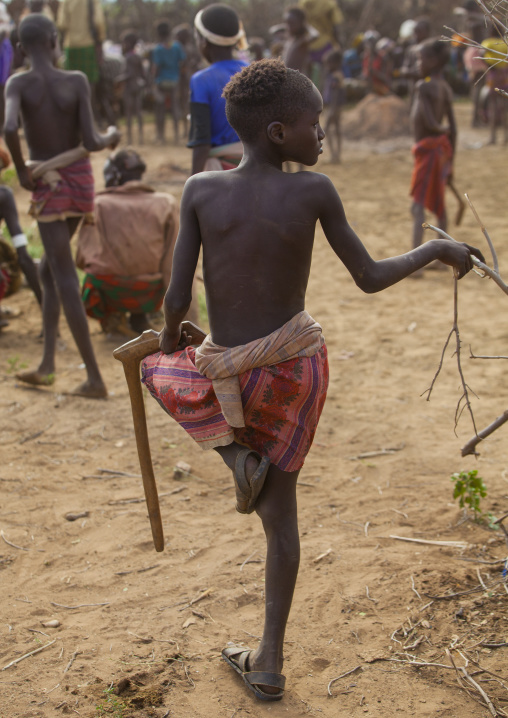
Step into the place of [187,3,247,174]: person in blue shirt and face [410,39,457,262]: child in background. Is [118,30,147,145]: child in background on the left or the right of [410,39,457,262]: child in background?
left

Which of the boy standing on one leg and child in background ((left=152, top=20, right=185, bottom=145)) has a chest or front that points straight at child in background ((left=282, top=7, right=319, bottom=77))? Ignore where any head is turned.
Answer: the boy standing on one leg

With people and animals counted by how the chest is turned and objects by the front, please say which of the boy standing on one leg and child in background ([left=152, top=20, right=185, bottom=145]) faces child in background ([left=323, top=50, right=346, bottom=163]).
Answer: the boy standing on one leg

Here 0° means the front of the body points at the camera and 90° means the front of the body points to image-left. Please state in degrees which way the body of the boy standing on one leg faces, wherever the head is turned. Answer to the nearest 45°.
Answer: approximately 180°
